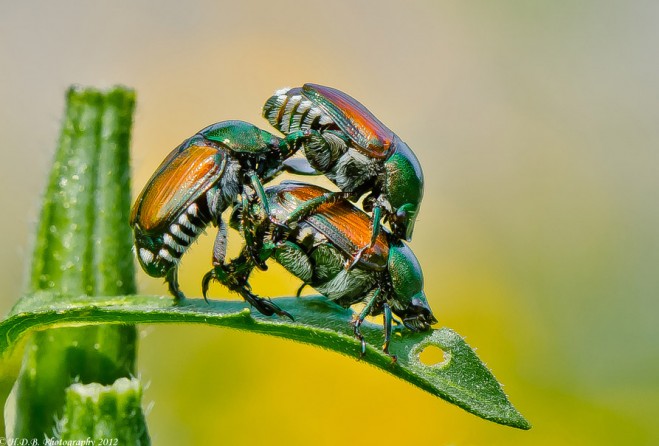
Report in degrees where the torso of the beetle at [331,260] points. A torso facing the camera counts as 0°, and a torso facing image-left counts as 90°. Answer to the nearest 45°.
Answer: approximately 270°

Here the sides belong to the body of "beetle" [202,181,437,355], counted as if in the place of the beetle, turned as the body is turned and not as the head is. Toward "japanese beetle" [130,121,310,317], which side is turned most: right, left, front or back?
back

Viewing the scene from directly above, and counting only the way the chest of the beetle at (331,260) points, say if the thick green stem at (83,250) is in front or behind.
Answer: behind
